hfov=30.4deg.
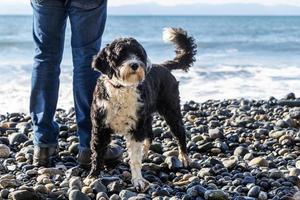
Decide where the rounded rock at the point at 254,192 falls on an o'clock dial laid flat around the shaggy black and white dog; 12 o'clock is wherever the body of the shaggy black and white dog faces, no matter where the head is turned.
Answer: The rounded rock is roughly at 8 o'clock from the shaggy black and white dog.

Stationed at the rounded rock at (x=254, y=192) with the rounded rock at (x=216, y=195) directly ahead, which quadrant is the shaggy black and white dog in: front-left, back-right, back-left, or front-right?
front-right

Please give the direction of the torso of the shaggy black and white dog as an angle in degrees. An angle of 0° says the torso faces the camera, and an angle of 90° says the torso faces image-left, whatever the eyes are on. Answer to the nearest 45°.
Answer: approximately 45°

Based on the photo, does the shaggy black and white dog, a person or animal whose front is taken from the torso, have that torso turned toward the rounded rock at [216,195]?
no

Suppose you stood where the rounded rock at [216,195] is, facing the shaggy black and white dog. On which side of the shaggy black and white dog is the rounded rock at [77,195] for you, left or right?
left

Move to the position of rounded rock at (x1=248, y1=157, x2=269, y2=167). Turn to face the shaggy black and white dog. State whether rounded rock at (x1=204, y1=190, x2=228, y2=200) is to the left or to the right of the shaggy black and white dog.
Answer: left
